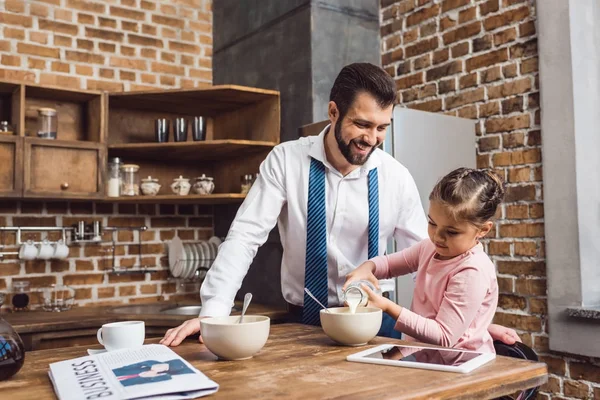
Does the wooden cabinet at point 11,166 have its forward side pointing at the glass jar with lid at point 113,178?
no

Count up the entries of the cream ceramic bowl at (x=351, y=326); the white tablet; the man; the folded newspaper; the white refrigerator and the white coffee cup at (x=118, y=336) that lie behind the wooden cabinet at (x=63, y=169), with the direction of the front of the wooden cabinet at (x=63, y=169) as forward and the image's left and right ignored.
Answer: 0

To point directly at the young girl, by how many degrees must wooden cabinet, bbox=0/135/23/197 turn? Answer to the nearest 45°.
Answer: approximately 45° to its left

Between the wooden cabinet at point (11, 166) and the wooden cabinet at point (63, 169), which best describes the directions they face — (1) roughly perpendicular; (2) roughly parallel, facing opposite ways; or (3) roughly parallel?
roughly parallel

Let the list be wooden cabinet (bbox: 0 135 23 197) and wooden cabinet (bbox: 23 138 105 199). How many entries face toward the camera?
2

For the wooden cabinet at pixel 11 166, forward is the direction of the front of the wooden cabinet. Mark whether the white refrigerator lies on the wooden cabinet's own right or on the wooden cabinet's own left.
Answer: on the wooden cabinet's own left

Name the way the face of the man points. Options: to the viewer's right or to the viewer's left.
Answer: to the viewer's right

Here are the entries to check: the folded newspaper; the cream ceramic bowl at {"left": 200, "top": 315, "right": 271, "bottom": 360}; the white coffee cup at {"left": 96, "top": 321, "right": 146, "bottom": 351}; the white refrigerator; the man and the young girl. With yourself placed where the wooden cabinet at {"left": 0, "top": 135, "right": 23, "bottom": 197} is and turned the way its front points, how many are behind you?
0

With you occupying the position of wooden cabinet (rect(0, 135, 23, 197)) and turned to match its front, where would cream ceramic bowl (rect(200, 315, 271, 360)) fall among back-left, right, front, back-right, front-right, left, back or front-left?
front

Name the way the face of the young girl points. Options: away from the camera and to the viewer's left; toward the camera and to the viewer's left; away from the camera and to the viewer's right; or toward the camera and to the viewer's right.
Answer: toward the camera and to the viewer's left

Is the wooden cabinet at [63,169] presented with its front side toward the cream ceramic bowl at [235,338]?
yes

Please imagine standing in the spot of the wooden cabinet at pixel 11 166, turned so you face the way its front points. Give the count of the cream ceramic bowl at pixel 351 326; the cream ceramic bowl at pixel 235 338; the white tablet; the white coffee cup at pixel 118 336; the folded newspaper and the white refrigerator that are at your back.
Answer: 0

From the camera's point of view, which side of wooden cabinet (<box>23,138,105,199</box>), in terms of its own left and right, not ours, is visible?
front

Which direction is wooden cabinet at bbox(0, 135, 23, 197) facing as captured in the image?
toward the camera

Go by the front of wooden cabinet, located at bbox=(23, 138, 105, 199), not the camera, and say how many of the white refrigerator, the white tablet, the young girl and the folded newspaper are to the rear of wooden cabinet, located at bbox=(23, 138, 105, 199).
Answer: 0

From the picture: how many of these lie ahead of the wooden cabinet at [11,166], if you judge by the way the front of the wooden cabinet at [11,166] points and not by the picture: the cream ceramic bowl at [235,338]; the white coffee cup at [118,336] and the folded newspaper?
3
